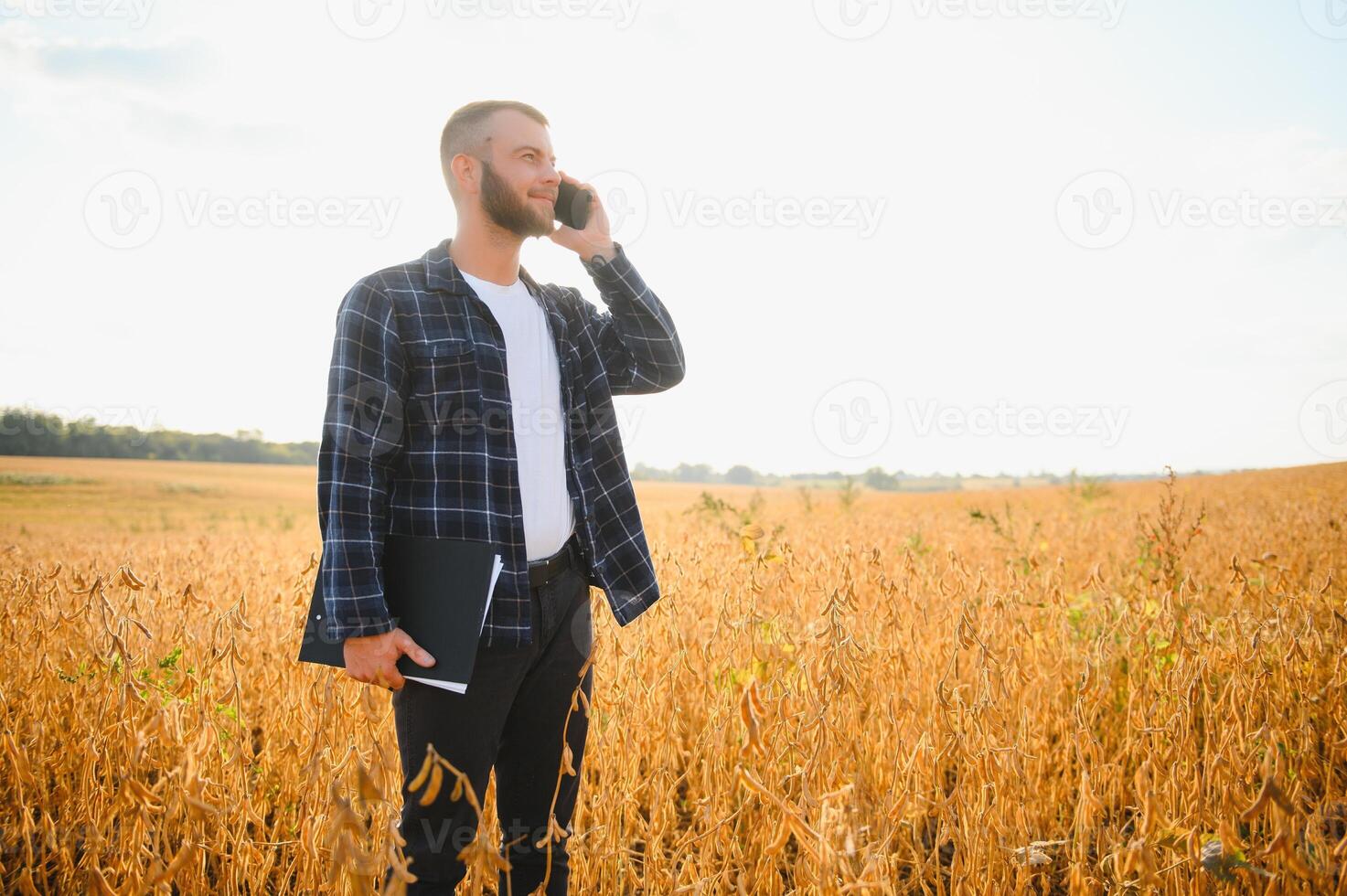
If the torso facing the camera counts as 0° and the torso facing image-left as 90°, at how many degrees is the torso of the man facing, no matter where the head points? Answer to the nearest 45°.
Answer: approximately 315°
